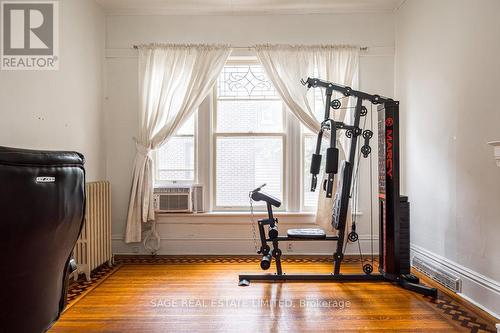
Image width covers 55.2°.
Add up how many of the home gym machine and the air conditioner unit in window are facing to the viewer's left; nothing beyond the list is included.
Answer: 1

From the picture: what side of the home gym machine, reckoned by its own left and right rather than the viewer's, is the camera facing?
left

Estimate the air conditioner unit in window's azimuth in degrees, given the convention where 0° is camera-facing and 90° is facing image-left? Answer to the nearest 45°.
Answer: approximately 0°

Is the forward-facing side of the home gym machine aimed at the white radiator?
yes
